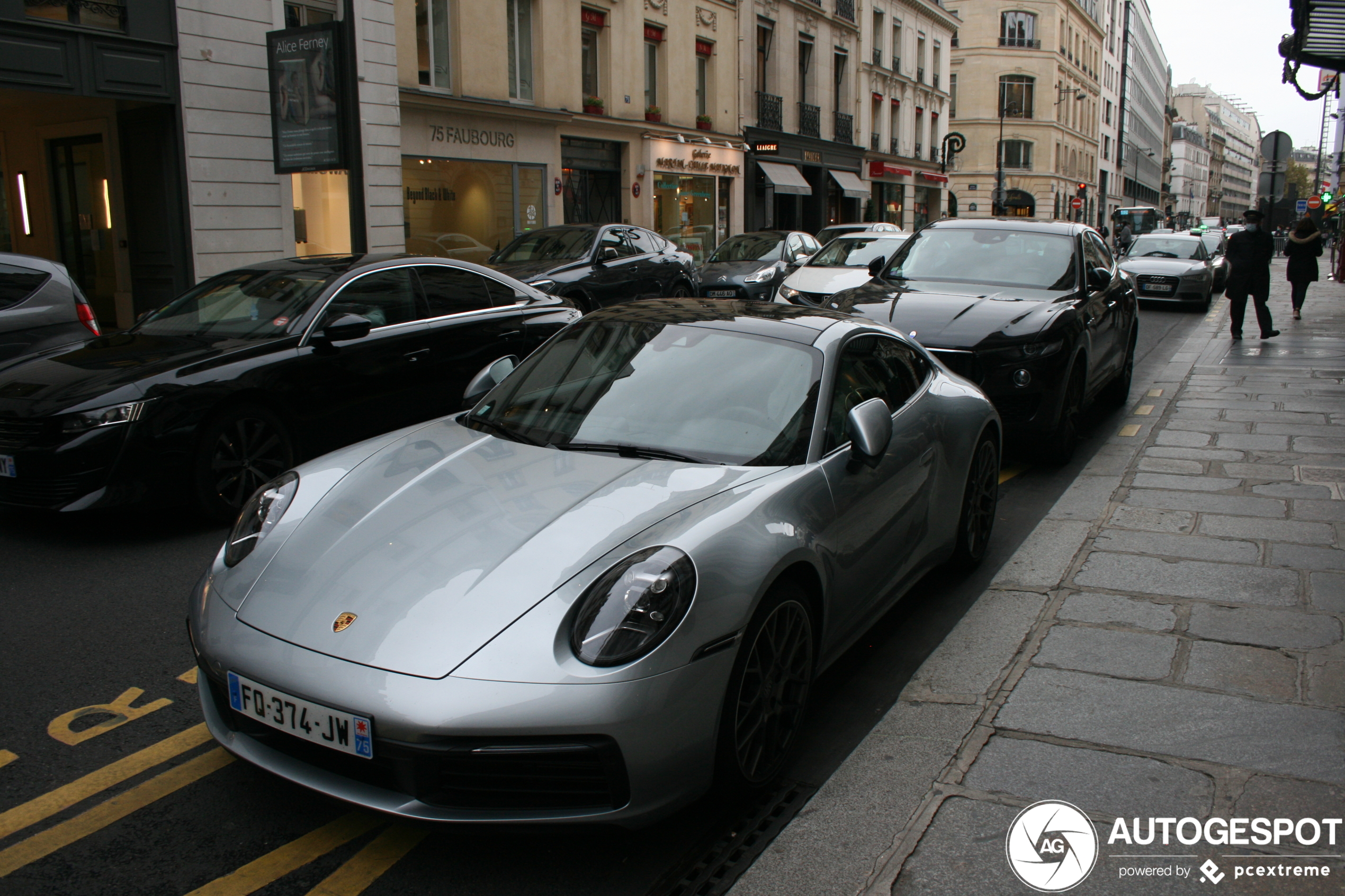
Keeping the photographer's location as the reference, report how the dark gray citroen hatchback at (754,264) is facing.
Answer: facing the viewer and to the left of the viewer

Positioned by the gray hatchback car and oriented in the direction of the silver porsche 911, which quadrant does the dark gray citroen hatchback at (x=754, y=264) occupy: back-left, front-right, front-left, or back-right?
back-left

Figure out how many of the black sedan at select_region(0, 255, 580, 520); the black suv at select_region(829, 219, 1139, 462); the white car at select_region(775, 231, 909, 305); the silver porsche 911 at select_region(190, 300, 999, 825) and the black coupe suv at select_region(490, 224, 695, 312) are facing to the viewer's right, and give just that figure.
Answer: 0

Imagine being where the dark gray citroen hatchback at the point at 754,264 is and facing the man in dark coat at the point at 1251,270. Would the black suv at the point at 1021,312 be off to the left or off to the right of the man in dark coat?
right

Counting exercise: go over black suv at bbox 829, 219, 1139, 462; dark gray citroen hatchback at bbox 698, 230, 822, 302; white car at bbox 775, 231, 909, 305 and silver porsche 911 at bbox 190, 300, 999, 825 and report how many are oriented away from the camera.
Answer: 0

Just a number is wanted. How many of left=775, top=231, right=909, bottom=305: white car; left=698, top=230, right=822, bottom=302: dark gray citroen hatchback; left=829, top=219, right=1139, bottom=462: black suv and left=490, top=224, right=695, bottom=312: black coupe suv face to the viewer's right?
0

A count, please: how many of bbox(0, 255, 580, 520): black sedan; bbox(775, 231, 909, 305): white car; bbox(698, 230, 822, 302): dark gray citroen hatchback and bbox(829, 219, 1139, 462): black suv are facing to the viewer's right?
0

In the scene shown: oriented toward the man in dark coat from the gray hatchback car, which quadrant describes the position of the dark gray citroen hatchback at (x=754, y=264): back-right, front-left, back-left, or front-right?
front-left

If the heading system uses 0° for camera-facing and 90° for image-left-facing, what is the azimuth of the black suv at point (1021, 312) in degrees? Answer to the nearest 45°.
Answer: approximately 45°

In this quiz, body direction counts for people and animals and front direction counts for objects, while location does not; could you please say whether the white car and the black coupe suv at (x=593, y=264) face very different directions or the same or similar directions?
same or similar directions

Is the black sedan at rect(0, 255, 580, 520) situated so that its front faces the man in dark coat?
no

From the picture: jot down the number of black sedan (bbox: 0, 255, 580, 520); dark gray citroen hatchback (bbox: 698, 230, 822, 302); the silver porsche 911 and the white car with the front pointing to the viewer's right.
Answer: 0

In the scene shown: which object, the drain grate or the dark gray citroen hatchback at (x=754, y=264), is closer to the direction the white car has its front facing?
the drain grate

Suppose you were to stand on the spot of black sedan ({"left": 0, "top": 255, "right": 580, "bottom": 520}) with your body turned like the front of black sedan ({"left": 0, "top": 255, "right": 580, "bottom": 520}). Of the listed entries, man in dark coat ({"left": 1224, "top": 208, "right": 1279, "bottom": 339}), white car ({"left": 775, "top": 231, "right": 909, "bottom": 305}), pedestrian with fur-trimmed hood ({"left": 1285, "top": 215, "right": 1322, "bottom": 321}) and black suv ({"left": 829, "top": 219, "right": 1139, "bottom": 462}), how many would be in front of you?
0

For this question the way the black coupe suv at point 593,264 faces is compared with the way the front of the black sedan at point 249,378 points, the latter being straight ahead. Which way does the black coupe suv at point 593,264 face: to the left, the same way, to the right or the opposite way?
the same way

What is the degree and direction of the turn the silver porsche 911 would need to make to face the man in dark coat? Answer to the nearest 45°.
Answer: approximately 180°

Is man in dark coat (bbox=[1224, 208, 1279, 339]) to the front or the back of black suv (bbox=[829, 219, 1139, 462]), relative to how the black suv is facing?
to the back

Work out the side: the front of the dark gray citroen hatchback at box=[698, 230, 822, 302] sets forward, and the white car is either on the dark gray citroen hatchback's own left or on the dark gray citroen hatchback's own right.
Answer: on the dark gray citroen hatchback's own left

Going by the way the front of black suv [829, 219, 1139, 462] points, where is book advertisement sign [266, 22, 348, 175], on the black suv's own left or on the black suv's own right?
on the black suv's own right
